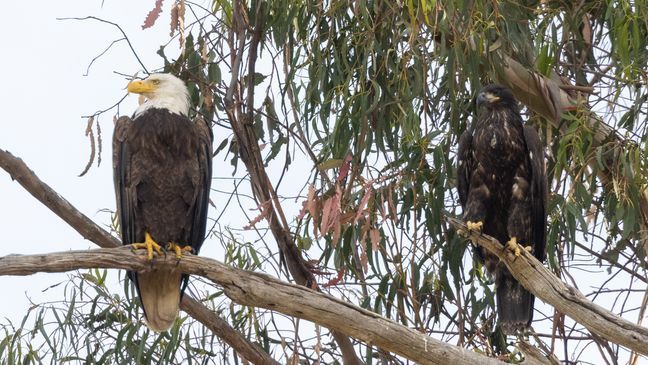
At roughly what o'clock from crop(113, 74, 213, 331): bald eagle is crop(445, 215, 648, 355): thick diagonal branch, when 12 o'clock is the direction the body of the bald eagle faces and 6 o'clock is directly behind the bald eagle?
The thick diagonal branch is roughly at 10 o'clock from the bald eagle.

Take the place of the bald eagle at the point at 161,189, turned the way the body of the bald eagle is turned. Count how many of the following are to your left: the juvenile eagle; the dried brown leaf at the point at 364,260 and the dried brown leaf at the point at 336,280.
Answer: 3

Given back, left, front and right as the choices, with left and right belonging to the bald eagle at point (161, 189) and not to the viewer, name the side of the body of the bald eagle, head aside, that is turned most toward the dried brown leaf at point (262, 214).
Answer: left

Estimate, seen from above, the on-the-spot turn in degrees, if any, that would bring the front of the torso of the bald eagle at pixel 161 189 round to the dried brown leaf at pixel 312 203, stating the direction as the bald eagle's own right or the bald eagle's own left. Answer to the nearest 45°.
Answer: approximately 90° to the bald eagle's own left

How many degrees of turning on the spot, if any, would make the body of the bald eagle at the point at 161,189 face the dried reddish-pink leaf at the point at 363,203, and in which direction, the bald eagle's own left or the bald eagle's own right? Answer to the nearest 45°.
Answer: approximately 90° to the bald eagle's own left

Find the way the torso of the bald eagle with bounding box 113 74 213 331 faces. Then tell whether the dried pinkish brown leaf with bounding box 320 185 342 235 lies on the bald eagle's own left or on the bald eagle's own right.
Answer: on the bald eagle's own left

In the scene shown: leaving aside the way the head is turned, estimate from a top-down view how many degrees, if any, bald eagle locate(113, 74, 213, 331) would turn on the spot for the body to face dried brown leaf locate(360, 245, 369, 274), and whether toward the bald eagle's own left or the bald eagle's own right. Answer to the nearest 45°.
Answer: approximately 90° to the bald eagle's own left

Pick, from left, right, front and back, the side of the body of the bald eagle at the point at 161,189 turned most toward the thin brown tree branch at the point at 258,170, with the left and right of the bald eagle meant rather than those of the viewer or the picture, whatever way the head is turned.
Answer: left

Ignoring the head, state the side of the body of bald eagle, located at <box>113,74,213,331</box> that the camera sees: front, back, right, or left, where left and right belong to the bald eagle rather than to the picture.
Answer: front

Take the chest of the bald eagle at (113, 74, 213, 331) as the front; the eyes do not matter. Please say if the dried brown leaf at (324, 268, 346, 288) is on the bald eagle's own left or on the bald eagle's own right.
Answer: on the bald eagle's own left

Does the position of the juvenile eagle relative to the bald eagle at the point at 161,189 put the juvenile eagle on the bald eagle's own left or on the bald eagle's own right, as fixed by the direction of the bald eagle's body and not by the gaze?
on the bald eagle's own left
